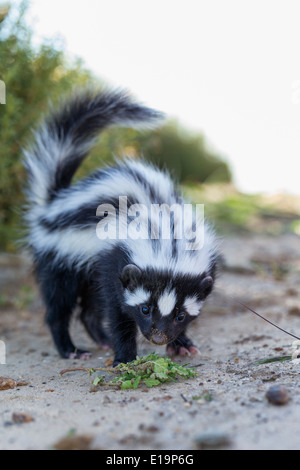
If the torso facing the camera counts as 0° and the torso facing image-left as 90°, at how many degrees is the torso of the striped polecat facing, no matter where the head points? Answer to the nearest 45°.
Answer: approximately 315°

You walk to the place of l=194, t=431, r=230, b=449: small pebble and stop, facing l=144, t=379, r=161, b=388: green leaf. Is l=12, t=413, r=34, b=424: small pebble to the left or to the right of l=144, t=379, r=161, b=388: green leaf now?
left

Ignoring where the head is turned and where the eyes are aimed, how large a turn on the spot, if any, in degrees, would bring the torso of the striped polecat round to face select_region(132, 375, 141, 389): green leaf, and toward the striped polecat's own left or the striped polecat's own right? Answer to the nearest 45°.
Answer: approximately 45° to the striped polecat's own right

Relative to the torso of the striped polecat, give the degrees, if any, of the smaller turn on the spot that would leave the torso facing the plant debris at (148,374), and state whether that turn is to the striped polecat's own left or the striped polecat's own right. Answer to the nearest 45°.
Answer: approximately 45° to the striped polecat's own right

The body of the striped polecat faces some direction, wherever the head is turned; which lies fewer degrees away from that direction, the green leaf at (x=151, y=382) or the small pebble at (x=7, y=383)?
the green leaf

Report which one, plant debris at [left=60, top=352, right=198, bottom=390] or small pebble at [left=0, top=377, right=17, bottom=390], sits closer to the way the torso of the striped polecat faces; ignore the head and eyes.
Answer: the plant debris

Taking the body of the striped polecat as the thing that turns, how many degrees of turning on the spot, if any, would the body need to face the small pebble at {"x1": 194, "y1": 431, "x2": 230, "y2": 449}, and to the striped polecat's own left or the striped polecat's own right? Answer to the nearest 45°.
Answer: approximately 45° to the striped polecat's own right

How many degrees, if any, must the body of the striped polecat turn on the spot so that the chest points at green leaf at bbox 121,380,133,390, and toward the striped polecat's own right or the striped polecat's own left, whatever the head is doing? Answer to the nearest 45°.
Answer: approximately 45° to the striped polecat's own right

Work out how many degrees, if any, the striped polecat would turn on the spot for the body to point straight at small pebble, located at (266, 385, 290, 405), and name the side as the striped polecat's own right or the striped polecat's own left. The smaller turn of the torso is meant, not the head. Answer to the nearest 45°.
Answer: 0° — it already faces it
